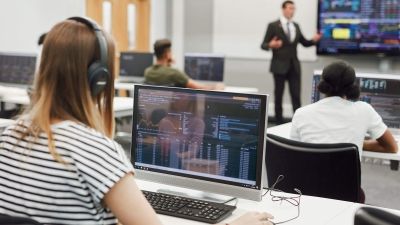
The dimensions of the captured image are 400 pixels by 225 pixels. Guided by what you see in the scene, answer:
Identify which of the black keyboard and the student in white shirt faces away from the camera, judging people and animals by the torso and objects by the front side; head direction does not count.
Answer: the student in white shirt

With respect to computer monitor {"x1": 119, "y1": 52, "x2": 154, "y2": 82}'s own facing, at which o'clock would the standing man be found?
The standing man is roughly at 9 o'clock from the computer monitor.

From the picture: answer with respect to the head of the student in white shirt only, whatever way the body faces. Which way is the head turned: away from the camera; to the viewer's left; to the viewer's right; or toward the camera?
away from the camera

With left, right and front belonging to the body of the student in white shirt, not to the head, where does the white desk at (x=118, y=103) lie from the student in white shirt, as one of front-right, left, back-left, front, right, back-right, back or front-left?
front-left

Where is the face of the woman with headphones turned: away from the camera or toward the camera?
away from the camera

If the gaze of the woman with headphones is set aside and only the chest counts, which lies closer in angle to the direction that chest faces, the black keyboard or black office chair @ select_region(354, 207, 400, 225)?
the black keyboard

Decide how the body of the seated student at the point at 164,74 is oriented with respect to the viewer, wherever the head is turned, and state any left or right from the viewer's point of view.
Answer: facing away from the viewer and to the right of the viewer

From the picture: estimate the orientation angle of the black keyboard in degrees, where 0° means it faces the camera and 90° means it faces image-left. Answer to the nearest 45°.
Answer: approximately 45°

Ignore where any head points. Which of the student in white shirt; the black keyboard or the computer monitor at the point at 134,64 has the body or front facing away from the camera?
the student in white shirt

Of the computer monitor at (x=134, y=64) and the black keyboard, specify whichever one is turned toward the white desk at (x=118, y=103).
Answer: the computer monitor

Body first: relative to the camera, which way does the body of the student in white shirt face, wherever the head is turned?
away from the camera

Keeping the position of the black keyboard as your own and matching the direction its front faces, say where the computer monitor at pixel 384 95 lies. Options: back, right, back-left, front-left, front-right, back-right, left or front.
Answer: back

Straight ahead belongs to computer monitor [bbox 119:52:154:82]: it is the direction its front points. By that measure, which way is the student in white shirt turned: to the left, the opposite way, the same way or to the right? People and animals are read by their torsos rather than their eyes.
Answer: the opposite way
